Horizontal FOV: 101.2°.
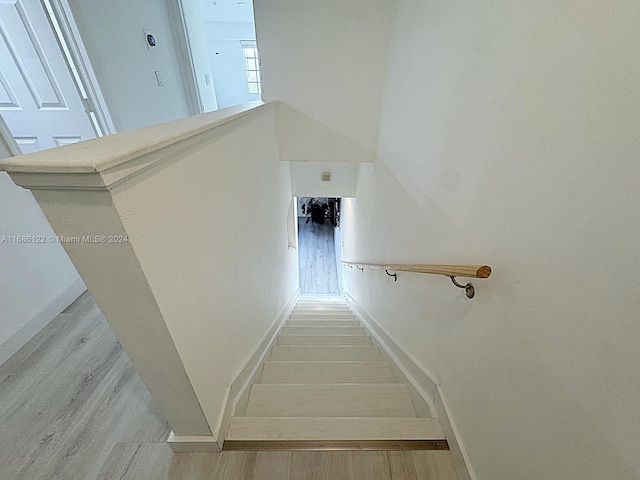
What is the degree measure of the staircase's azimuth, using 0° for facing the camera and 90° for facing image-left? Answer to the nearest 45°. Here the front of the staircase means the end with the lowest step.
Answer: approximately 180°

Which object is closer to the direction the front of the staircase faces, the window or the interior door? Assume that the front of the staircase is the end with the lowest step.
the window

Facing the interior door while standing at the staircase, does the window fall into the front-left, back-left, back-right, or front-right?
front-right

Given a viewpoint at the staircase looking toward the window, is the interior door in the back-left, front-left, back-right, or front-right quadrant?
front-left
